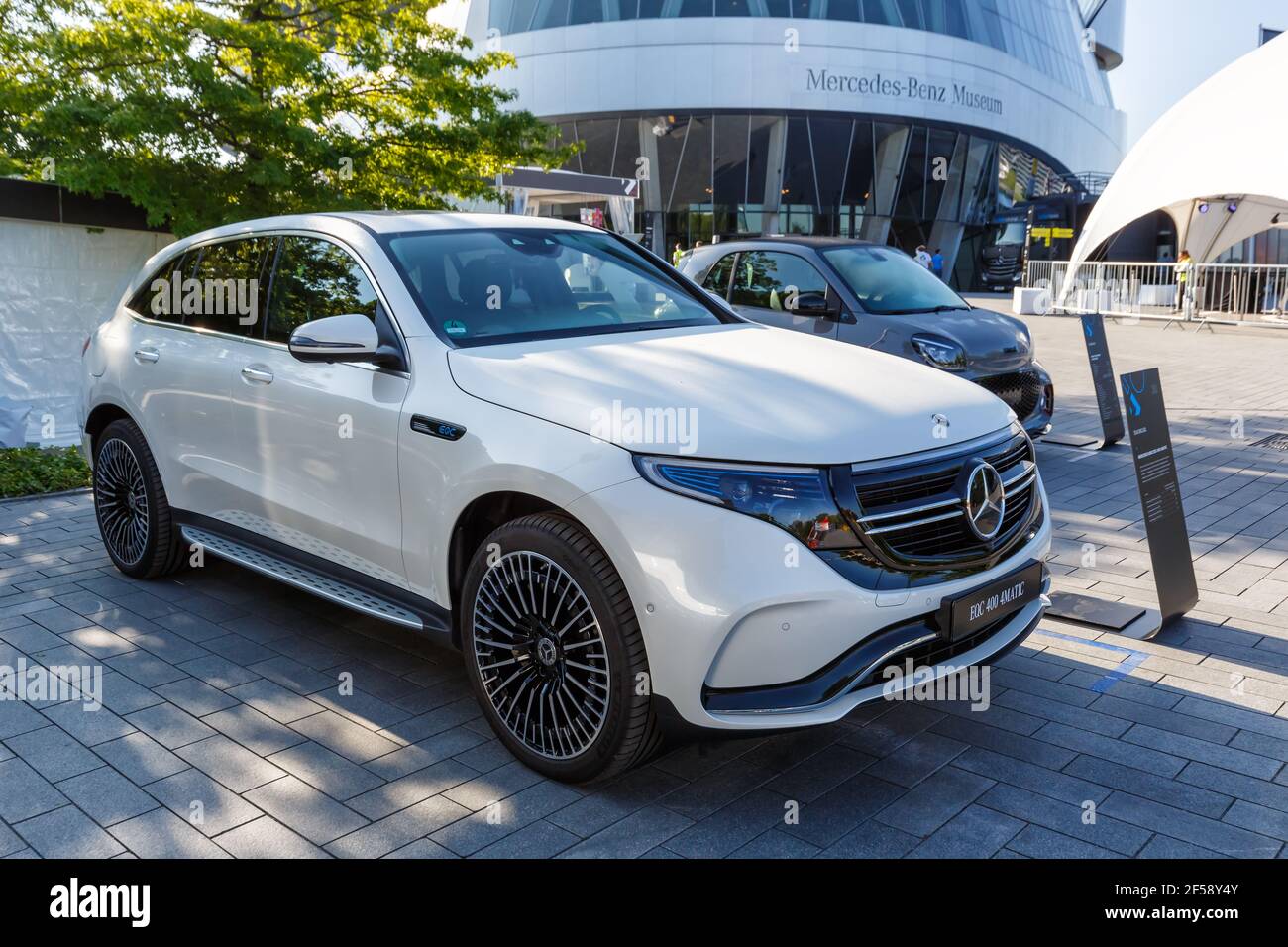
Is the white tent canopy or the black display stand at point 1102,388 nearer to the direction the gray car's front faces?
the black display stand

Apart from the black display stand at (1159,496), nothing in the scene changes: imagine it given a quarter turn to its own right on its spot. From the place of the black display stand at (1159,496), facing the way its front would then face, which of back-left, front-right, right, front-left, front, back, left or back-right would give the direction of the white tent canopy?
back-right

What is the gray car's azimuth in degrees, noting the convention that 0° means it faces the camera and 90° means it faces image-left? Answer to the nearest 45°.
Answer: approximately 315°

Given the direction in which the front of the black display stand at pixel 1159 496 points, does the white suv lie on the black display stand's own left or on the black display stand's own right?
on the black display stand's own right

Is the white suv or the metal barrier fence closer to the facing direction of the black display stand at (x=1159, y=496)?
the white suv

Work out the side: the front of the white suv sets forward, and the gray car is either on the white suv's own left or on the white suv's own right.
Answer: on the white suv's own left
